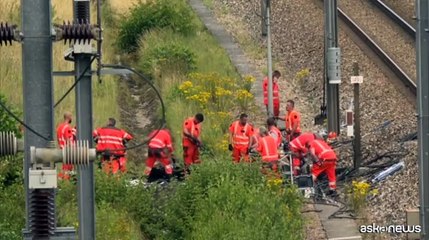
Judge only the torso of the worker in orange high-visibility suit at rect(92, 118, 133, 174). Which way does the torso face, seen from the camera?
away from the camera

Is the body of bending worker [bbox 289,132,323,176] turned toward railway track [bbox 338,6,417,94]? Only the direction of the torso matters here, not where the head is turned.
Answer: no

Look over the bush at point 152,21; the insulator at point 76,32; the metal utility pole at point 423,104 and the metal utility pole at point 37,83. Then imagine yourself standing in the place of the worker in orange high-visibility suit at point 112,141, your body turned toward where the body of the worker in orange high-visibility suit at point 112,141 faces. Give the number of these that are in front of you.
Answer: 1

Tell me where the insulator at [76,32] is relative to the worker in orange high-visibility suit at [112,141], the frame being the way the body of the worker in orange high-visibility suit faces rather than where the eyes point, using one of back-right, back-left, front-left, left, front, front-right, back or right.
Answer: back

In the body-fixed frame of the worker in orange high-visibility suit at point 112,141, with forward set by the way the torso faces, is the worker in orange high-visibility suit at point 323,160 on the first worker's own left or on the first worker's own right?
on the first worker's own right

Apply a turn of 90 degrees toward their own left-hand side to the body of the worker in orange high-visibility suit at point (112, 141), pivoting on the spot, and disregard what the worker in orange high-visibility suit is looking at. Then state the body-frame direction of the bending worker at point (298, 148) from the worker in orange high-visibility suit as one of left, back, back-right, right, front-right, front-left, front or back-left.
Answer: back

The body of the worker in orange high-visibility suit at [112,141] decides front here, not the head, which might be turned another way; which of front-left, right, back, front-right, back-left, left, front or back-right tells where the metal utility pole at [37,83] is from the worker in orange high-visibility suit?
back

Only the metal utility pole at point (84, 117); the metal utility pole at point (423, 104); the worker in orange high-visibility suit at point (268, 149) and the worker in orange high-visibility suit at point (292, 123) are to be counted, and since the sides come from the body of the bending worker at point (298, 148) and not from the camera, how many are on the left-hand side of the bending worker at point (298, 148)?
1
